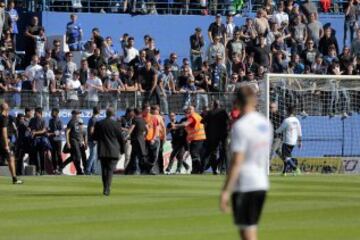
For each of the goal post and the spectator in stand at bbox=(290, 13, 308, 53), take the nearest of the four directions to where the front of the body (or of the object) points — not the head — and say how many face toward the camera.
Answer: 2

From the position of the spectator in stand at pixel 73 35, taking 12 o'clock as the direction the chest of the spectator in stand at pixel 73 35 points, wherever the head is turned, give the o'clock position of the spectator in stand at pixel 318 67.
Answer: the spectator in stand at pixel 318 67 is roughly at 9 o'clock from the spectator in stand at pixel 73 35.

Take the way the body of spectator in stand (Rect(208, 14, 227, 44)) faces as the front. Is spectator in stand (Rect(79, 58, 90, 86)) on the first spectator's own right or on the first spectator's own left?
on the first spectator's own right

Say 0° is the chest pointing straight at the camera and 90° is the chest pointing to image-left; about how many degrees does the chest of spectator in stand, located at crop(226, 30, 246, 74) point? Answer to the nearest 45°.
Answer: approximately 0°

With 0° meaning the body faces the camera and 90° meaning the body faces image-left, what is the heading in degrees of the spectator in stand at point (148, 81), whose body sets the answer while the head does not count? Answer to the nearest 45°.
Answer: approximately 0°

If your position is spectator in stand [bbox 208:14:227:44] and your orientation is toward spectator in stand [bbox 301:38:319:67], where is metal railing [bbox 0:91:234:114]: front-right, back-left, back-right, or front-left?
back-right

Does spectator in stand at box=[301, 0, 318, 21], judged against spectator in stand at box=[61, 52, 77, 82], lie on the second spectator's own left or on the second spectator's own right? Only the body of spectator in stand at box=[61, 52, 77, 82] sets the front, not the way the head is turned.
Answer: on the second spectator's own left

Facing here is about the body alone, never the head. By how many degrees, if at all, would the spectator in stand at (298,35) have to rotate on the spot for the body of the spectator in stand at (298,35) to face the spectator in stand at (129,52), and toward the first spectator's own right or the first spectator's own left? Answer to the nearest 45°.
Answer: approximately 45° to the first spectator's own right
